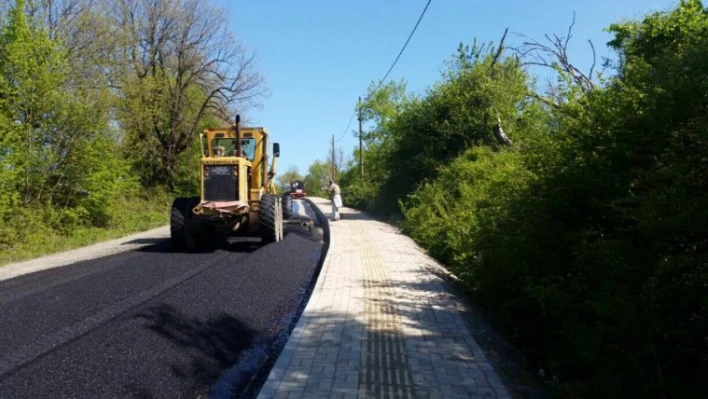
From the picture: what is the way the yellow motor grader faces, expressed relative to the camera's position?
facing away from the viewer

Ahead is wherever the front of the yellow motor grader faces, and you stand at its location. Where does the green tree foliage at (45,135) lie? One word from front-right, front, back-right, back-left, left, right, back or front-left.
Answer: front-left
